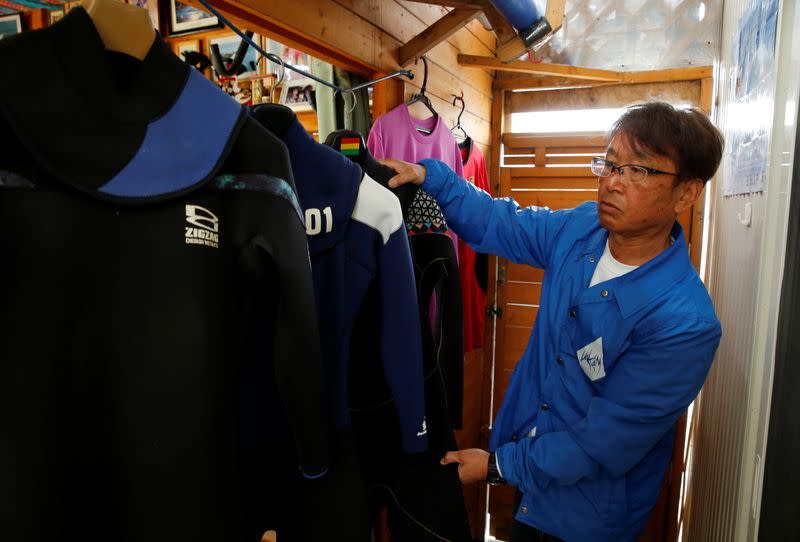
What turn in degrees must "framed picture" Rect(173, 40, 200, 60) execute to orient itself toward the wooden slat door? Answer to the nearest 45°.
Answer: approximately 45° to its left

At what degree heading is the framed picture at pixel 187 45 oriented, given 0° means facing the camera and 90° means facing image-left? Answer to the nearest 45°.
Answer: approximately 0°

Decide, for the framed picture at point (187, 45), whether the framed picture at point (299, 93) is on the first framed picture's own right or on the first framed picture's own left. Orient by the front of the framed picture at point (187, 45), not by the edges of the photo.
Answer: on the first framed picture's own left

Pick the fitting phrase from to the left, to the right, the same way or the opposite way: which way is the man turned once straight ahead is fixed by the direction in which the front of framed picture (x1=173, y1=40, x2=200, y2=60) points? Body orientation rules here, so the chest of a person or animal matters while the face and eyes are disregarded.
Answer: to the right

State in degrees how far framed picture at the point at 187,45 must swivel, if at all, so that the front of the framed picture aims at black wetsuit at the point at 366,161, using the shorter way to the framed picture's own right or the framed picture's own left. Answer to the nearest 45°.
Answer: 0° — it already faces it

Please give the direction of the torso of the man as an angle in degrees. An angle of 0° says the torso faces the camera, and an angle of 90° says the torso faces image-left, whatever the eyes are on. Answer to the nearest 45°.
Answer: approximately 45°

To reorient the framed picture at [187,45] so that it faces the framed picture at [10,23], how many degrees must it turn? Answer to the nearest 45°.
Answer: approximately 135° to its right
